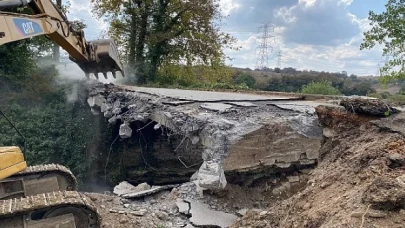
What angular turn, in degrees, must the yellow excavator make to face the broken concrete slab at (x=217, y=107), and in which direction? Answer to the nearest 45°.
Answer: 0° — it already faces it

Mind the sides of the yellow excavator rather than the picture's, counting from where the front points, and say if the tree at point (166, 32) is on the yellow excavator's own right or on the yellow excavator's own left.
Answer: on the yellow excavator's own left

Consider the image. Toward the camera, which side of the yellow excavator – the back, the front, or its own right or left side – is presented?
right

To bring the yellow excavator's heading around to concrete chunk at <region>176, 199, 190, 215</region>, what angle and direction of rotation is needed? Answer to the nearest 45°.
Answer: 0° — it already faces it
